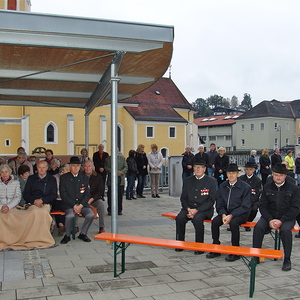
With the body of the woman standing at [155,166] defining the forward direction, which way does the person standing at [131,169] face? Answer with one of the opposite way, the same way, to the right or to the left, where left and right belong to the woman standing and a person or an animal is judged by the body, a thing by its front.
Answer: to the left

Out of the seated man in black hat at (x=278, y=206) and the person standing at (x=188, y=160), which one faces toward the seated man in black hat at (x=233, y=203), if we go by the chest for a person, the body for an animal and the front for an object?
the person standing

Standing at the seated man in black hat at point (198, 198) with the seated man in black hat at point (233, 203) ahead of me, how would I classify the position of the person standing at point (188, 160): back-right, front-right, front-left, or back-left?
back-left

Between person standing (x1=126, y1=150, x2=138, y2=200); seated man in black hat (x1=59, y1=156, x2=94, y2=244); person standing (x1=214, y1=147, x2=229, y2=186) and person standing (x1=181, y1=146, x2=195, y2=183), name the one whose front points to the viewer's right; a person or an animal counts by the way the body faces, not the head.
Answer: person standing (x1=126, y1=150, x2=138, y2=200)

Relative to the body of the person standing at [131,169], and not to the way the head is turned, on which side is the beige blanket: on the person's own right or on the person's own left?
on the person's own right

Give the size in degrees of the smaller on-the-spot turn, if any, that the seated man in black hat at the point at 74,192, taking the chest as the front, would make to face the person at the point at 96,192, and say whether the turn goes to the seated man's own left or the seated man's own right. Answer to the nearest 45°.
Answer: approximately 135° to the seated man's own left

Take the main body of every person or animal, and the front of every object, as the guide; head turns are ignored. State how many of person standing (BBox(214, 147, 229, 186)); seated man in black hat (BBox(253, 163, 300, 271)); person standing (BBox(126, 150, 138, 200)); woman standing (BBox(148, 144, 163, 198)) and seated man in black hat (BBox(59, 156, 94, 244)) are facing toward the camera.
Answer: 4

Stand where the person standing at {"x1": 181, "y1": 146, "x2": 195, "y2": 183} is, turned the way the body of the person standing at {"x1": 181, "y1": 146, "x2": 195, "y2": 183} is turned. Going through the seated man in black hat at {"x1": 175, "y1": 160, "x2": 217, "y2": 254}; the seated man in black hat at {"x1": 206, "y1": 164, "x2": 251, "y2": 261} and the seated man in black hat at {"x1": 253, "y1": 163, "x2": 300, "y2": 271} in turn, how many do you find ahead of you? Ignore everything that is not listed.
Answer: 3

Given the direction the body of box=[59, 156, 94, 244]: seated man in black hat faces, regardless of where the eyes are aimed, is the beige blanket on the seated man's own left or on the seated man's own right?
on the seated man's own right

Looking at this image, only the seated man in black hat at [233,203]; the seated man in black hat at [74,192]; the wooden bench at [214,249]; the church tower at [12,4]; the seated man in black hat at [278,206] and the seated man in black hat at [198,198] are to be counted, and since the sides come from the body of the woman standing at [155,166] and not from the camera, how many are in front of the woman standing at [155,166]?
5

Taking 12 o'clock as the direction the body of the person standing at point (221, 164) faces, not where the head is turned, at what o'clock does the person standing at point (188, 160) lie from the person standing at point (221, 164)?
the person standing at point (188, 160) is roughly at 3 o'clock from the person standing at point (221, 164).
